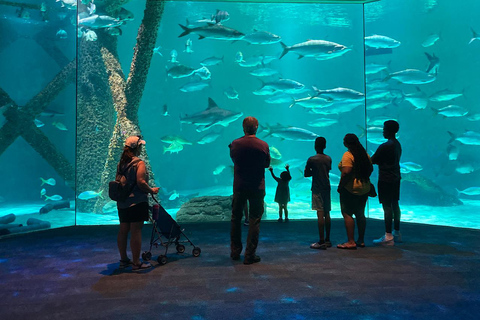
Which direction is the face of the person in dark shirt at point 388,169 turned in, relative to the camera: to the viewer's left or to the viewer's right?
to the viewer's left

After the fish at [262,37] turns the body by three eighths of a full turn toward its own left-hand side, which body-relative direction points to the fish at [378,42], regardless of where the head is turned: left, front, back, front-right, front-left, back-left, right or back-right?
back-right

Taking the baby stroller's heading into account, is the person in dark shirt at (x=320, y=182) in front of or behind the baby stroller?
in front

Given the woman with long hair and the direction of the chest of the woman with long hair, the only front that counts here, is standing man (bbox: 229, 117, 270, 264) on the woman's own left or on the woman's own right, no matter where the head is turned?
on the woman's own left

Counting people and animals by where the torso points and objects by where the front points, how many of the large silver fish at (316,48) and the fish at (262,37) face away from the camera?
0

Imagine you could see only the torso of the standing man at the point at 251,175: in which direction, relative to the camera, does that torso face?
away from the camera

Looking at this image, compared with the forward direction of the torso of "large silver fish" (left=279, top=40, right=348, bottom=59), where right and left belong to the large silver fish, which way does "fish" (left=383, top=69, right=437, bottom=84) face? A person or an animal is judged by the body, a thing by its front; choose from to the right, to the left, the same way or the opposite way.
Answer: the same way

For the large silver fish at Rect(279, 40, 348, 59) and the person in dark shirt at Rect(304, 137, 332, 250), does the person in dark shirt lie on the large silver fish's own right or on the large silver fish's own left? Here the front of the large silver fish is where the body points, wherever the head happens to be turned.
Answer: on the large silver fish's own right

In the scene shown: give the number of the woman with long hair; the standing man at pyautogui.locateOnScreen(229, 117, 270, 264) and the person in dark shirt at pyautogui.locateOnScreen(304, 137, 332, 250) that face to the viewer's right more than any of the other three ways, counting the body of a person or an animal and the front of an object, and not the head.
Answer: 0

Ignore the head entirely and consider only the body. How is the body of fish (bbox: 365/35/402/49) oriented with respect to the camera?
to the viewer's right

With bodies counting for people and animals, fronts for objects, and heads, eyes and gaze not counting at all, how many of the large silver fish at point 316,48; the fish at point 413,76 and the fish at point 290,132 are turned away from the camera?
0

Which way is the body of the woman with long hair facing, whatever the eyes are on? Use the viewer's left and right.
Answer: facing away from the viewer and to the left of the viewer

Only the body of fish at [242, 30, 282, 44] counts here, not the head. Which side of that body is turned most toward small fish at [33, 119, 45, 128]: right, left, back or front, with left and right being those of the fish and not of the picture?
back
